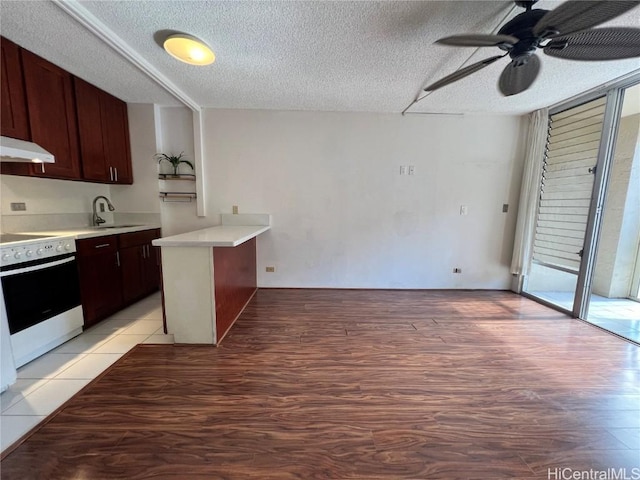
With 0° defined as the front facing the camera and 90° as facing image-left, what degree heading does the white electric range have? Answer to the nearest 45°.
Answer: approximately 315°

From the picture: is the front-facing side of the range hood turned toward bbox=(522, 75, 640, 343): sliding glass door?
yes

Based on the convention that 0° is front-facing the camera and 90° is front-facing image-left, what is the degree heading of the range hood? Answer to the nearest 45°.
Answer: approximately 315°
